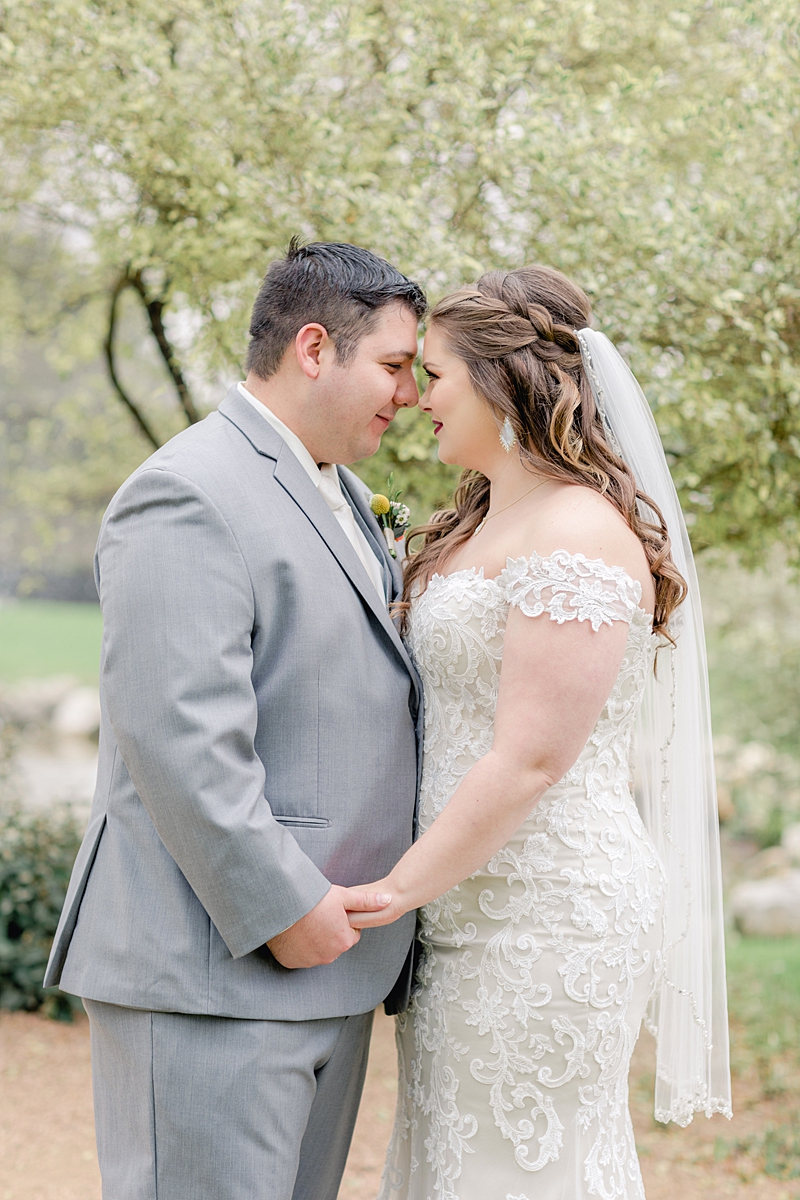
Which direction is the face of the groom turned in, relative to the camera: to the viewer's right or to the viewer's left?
to the viewer's right

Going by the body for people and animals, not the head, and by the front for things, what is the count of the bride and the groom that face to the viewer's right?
1

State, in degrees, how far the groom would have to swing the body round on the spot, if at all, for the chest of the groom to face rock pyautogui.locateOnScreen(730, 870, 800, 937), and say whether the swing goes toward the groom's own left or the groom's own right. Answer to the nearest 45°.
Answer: approximately 45° to the groom's own left

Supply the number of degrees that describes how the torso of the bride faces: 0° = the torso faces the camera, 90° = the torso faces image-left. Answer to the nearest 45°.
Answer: approximately 90°

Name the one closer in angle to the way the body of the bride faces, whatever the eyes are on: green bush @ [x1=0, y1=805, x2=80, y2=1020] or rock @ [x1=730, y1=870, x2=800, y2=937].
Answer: the green bush

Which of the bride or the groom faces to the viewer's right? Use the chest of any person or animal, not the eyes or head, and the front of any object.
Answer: the groom

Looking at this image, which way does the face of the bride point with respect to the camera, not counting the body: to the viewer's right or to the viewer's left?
to the viewer's left

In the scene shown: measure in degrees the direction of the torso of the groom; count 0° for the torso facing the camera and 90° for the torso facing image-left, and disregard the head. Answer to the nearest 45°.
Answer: approximately 270°

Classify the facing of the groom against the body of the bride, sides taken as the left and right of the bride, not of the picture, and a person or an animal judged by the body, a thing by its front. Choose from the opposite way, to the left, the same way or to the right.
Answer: the opposite way

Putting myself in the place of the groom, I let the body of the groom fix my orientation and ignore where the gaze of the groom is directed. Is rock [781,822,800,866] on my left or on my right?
on my left

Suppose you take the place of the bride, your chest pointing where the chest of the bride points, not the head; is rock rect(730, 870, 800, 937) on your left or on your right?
on your right
